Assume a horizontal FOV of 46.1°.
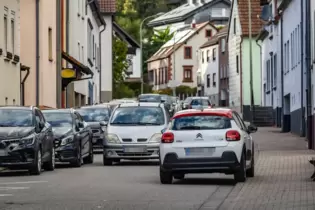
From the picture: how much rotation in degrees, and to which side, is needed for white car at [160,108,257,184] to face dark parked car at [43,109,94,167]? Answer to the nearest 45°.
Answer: approximately 45° to its left

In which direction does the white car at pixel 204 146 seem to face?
away from the camera

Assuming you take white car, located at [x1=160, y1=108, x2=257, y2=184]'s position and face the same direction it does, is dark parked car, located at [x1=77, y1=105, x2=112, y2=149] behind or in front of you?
in front

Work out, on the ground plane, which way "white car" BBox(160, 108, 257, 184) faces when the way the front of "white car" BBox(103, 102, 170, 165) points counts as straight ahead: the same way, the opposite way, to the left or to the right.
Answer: the opposite way

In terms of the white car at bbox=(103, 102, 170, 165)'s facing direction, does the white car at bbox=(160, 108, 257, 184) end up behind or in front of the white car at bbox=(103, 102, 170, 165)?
in front

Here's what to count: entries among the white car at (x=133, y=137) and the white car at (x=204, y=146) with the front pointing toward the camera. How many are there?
1

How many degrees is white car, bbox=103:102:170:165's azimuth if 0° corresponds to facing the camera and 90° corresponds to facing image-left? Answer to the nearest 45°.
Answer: approximately 0°

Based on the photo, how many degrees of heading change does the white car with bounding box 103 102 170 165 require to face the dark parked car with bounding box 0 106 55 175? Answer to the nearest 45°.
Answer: approximately 45° to its right

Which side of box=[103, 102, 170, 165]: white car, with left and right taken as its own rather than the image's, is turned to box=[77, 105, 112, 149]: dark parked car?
back

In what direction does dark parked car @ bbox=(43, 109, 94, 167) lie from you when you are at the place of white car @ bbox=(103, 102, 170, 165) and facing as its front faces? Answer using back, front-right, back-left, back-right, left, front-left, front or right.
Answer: right

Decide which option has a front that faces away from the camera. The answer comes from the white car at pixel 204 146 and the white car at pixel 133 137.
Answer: the white car at pixel 204 146
